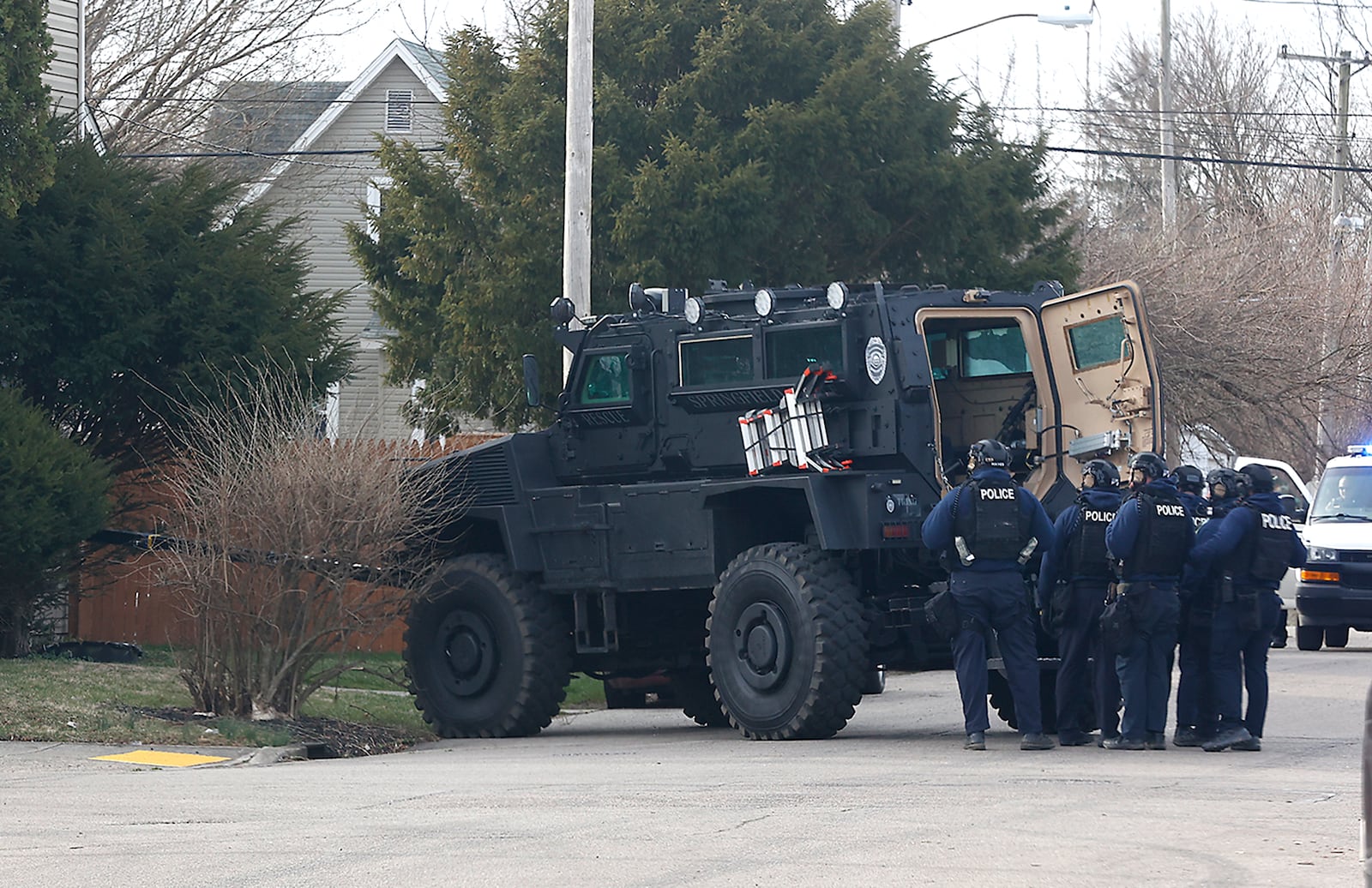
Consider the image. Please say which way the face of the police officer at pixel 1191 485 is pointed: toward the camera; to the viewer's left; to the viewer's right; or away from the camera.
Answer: away from the camera

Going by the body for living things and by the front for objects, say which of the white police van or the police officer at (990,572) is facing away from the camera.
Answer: the police officer

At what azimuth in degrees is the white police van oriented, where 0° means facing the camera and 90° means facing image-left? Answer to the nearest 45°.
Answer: approximately 0°

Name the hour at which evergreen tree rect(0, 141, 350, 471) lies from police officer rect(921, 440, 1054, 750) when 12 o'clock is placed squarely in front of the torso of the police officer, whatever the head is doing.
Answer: The evergreen tree is roughly at 10 o'clock from the police officer.

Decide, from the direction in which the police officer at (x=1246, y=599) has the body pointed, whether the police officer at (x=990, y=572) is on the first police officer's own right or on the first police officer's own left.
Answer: on the first police officer's own left

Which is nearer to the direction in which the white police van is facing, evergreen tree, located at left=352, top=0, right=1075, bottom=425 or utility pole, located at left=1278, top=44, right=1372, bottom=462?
the evergreen tree

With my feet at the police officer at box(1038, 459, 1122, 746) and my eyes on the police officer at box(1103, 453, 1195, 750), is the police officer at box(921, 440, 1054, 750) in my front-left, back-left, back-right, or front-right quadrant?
back-right

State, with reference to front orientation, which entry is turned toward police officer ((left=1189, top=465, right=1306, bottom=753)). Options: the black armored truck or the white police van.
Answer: the white police van

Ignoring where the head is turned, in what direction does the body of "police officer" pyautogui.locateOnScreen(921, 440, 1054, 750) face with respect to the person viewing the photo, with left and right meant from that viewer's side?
facing away from the viewer

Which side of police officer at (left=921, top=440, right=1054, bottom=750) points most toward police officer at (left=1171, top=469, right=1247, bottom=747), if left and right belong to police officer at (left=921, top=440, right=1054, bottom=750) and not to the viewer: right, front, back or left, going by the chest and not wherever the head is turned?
right

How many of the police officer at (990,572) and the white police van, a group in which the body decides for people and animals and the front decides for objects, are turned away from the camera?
1

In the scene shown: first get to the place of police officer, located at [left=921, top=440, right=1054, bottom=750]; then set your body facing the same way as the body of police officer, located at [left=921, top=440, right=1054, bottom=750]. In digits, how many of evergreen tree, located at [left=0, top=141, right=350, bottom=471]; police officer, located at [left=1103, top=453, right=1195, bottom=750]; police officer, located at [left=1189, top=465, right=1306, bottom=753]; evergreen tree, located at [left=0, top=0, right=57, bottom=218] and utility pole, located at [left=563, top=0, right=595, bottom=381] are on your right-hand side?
2

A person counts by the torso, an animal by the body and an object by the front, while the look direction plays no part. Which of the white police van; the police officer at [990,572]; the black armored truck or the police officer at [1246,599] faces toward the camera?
the white police van

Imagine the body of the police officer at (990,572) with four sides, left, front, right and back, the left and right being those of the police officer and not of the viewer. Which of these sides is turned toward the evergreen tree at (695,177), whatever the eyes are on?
front

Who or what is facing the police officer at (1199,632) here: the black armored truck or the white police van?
the white police van

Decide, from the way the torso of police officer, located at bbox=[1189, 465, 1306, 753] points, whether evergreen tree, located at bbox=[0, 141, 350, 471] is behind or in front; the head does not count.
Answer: in front

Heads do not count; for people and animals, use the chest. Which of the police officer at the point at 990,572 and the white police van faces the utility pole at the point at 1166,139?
the police officer

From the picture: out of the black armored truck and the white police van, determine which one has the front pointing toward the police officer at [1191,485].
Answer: the white police van
